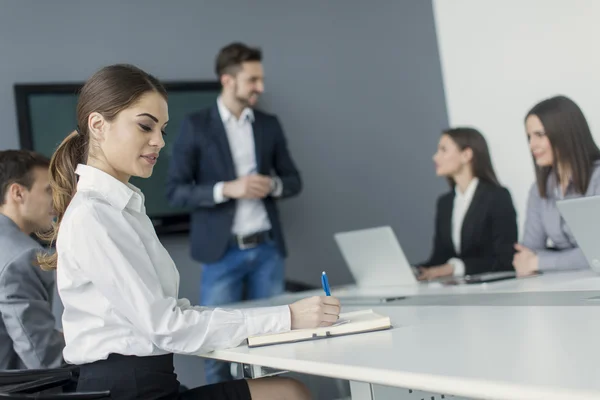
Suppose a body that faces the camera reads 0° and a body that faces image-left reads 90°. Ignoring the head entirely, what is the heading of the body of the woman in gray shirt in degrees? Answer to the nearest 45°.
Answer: approximately 45°

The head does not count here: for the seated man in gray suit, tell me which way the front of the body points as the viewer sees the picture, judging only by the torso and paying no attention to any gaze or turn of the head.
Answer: to the viewer's right

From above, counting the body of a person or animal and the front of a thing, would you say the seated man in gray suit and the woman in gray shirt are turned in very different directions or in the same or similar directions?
very different directions

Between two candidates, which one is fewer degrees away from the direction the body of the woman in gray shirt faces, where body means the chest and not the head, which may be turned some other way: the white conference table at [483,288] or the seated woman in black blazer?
the white conference table

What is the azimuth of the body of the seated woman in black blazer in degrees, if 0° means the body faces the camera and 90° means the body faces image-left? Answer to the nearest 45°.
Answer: approximately 45°

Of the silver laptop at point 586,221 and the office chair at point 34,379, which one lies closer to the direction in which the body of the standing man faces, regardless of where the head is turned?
the silver laptop
